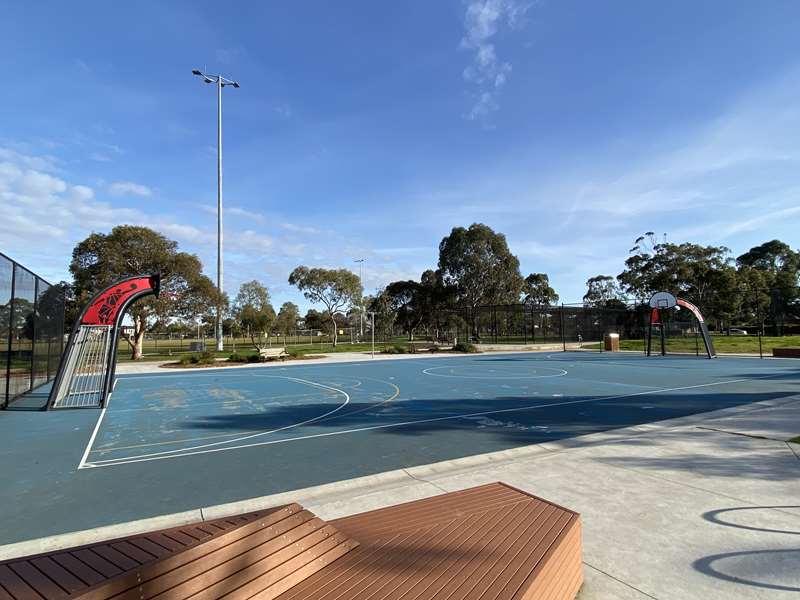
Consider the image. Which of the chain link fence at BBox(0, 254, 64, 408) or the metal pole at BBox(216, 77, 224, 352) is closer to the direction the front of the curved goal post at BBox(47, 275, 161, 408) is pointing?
the metal pole

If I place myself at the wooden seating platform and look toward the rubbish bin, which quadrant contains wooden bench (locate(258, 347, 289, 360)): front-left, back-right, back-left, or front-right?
front-left

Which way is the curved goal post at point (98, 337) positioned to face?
to the viewer's right

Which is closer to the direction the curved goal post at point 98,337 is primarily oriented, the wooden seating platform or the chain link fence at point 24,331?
the wooden seating platform

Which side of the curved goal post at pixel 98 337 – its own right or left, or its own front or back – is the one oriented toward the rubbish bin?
front

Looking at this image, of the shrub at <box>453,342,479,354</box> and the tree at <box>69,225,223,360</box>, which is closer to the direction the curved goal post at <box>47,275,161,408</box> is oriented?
the shrub

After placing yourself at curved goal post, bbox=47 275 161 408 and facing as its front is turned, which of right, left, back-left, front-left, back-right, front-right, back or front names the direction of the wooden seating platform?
right

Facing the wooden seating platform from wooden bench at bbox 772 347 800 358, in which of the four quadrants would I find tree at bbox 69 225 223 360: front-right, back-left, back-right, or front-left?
front-right

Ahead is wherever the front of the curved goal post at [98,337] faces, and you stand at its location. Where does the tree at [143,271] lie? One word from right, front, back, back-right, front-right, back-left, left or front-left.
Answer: left

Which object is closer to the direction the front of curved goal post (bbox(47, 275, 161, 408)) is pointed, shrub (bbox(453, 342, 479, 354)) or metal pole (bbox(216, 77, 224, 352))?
the shrub

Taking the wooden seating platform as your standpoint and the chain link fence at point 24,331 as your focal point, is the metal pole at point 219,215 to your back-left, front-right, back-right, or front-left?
front-right

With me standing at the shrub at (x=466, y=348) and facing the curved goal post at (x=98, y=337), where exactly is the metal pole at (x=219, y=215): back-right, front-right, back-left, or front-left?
front-right
